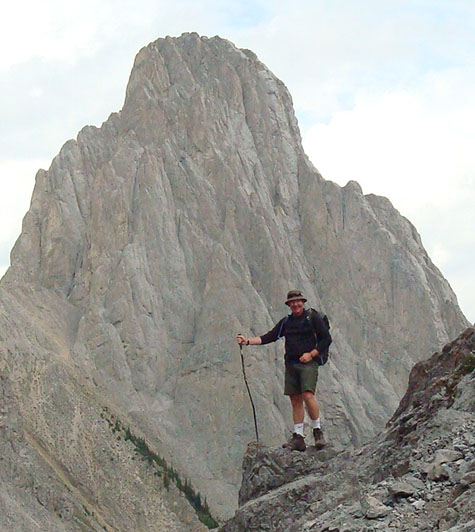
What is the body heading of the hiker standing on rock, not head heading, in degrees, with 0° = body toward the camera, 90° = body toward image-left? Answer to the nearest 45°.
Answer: approximately 0°

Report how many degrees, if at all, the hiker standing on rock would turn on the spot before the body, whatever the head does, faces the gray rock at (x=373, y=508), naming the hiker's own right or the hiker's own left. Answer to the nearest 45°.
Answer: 0° — they already face it

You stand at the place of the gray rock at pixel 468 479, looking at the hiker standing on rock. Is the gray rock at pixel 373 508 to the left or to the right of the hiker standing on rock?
left
